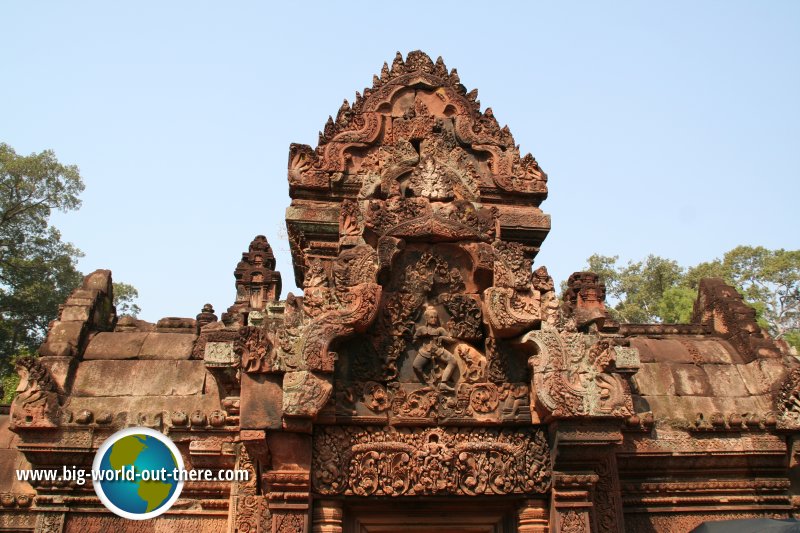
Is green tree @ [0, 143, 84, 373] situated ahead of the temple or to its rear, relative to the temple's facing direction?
to the rear

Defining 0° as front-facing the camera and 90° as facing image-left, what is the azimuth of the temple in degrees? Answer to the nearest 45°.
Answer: approximately 0°

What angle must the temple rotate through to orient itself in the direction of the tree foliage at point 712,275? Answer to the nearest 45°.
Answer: approximately 135° to its left

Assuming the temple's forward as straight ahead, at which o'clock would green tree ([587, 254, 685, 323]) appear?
The green tree is roughly at 7 o'clock from the temple.
